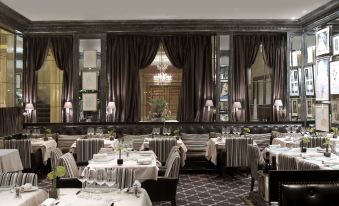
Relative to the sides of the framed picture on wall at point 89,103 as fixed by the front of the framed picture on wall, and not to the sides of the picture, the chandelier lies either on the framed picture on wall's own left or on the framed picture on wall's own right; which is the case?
on the framed picture on wall's own left

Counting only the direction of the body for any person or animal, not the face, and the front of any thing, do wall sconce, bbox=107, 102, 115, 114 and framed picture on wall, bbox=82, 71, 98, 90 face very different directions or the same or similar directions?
same or similar directions

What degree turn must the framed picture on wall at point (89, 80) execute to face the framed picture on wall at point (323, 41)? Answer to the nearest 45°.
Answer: approximately 45° to its left

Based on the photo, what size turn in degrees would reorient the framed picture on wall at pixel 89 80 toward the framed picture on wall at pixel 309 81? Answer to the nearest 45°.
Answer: approximately 90° to its left

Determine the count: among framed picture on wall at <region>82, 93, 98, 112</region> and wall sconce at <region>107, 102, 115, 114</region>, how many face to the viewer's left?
0

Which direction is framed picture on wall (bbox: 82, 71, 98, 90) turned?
toward the camera

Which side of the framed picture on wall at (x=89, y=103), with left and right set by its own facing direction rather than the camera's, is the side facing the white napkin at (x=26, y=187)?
front

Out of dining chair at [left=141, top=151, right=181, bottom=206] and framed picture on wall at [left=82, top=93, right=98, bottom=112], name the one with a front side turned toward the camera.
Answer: the framed picture on wall

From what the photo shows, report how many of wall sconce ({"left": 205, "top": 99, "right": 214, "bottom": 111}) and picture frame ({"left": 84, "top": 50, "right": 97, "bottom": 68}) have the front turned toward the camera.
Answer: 2

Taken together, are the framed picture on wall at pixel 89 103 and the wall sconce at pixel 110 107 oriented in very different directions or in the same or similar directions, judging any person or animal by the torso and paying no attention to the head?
same or similar directions

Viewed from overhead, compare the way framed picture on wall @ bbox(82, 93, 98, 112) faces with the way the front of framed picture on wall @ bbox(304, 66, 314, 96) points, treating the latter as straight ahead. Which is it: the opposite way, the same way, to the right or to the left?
to the left

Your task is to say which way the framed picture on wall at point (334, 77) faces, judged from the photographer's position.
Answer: facing the viewer and to the left of the viewer

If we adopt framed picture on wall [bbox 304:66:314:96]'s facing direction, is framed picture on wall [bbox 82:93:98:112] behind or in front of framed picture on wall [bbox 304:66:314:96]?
in front

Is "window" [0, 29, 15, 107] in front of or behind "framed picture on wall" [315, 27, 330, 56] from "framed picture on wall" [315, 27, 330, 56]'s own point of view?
in front

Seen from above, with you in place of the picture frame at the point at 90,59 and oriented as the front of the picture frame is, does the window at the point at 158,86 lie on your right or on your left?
on your left

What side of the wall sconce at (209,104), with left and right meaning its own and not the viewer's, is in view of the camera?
front

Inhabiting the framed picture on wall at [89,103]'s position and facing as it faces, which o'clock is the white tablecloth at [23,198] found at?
The white tablecloth is roughly at 12 o'clock from the framed picture on wall.
